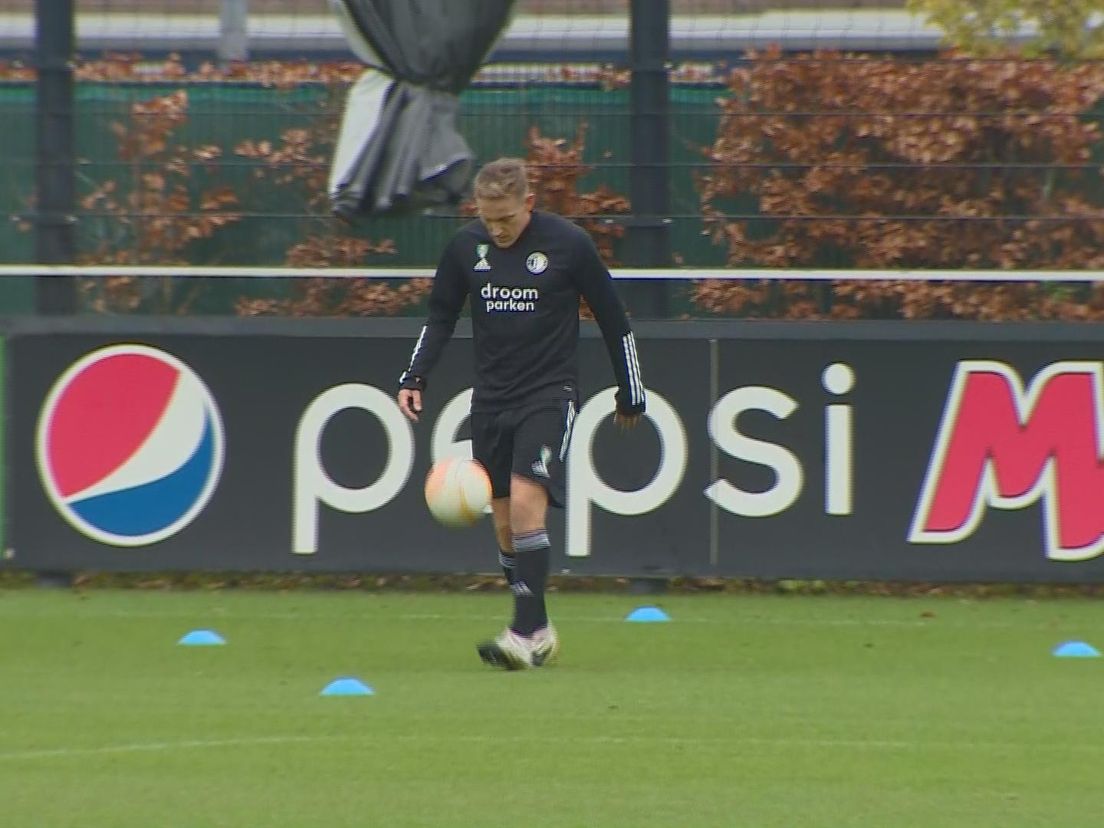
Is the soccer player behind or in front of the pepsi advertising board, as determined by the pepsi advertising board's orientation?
in front

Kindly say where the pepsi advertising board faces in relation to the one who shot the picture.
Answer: facing the viewer

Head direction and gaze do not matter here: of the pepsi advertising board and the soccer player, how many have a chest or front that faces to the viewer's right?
0

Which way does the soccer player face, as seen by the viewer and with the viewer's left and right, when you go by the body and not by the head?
facing the viewer and to the left of the viewer
